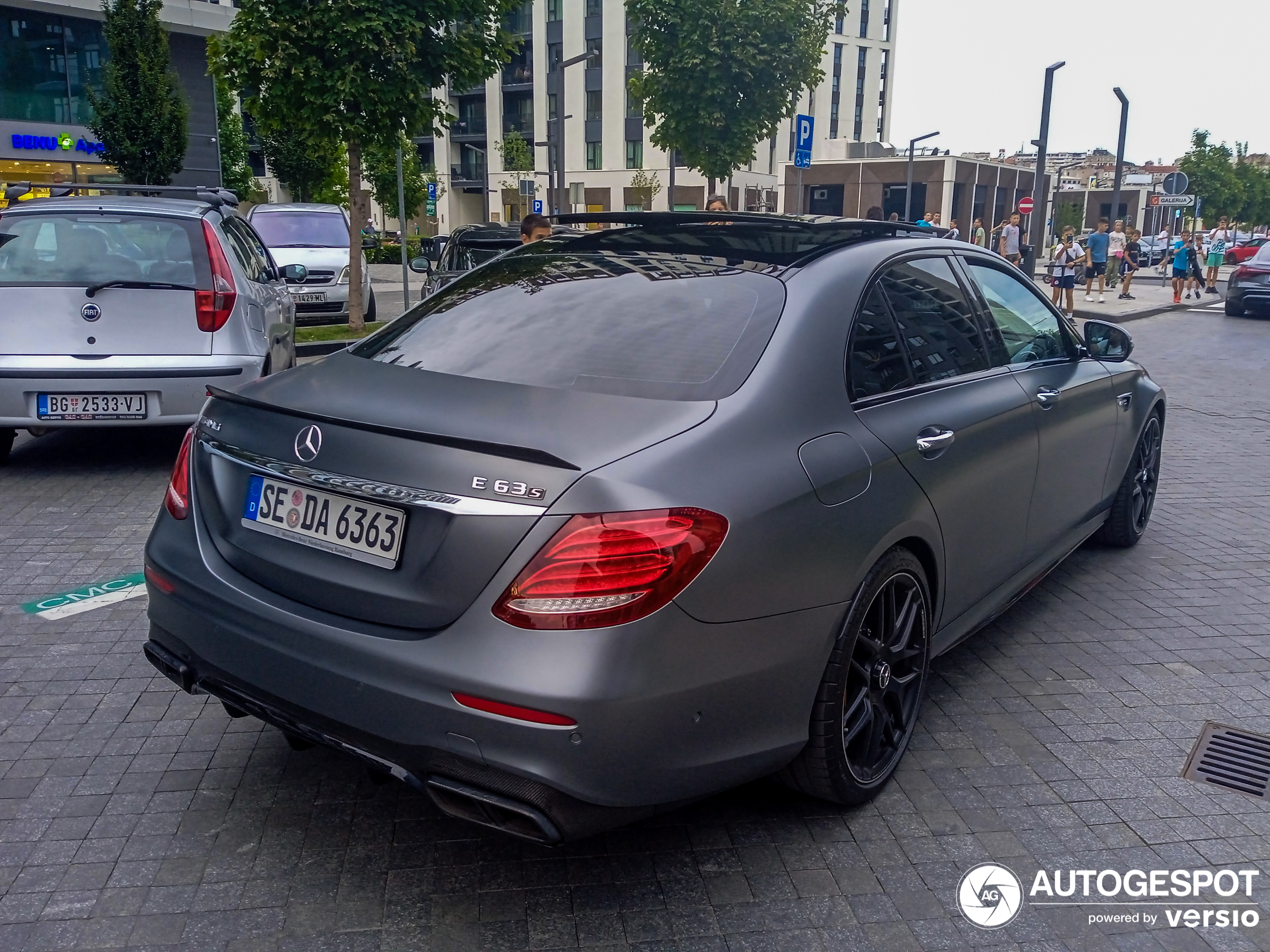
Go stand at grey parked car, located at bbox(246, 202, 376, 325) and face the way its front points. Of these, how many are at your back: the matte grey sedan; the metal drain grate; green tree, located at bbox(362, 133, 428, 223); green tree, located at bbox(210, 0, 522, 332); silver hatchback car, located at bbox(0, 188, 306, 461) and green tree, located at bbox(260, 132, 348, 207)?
2

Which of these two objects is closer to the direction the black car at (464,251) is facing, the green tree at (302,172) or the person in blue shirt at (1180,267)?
the green tree

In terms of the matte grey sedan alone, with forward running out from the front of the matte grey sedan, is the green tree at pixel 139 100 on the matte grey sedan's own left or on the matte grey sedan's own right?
on the matte grey sedan's own left

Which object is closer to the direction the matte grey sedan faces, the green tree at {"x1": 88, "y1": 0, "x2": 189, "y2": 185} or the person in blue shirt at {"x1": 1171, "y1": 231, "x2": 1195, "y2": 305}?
the person in blue shirt

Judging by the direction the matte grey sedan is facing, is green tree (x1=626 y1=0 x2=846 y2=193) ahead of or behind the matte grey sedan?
ahead

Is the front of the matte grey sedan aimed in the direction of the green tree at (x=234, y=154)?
no

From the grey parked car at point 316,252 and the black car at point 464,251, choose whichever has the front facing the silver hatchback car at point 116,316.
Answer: the grey parked car

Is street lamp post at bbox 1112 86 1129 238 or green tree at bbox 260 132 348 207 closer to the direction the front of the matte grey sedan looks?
the street lamp post

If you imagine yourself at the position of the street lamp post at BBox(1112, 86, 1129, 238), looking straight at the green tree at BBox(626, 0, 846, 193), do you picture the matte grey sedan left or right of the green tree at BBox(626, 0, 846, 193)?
left

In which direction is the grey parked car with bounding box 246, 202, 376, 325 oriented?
toward the camera

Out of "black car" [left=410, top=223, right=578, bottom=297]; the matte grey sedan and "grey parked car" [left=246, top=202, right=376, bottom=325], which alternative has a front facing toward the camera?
the grey parked car

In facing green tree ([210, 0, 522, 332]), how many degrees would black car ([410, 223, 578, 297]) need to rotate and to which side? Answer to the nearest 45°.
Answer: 0° — it already faces it

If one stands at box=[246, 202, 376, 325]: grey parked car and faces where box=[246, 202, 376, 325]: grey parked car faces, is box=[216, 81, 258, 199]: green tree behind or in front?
behind

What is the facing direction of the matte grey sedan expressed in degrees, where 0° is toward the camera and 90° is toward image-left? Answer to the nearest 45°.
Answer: approximately 225°
